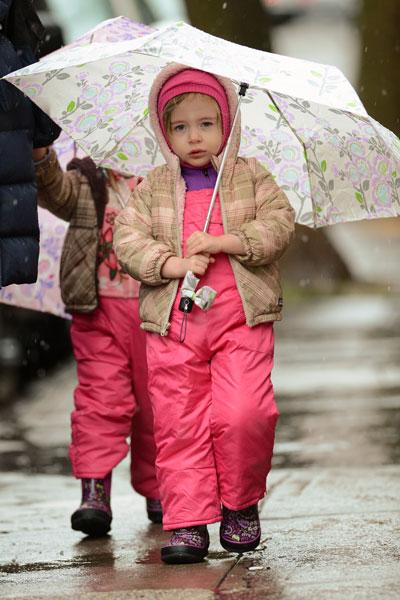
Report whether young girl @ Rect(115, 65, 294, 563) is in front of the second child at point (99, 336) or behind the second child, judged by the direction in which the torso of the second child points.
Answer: in front

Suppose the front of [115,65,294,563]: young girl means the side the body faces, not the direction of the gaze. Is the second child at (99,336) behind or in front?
behind

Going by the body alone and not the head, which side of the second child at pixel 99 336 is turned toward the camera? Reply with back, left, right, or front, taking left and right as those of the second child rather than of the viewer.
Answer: front

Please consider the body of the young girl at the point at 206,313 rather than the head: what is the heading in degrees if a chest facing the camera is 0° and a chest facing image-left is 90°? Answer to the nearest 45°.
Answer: approximately 0°

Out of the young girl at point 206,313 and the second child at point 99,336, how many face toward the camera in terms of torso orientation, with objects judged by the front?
2
